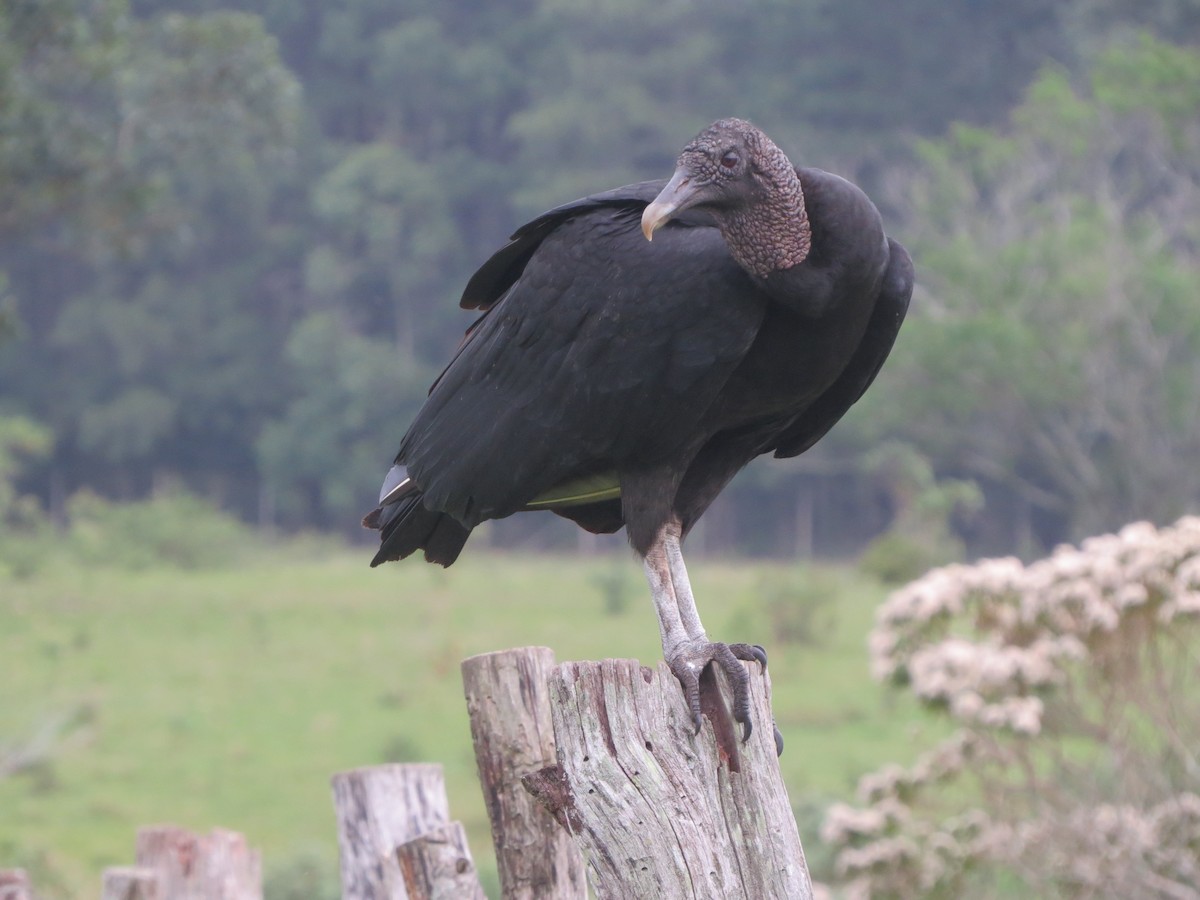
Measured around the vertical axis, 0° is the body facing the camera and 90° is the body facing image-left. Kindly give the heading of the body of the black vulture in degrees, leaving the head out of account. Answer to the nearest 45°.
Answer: approximately 315°

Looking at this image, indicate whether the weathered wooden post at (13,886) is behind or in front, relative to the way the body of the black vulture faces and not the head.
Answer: behind

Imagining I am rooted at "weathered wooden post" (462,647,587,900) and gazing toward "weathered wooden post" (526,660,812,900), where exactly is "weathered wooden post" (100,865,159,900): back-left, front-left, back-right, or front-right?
back-right

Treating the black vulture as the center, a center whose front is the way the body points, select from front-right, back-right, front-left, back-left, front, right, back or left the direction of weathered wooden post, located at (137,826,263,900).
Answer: back

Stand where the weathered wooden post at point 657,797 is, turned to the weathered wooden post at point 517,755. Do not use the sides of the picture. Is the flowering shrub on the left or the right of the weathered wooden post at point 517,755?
right

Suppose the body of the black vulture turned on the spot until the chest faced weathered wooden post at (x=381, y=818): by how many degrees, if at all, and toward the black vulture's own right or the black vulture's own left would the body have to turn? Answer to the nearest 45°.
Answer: approximately 180°

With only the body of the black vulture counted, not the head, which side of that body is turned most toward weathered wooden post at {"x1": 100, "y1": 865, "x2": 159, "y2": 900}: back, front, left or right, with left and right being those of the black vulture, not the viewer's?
back
